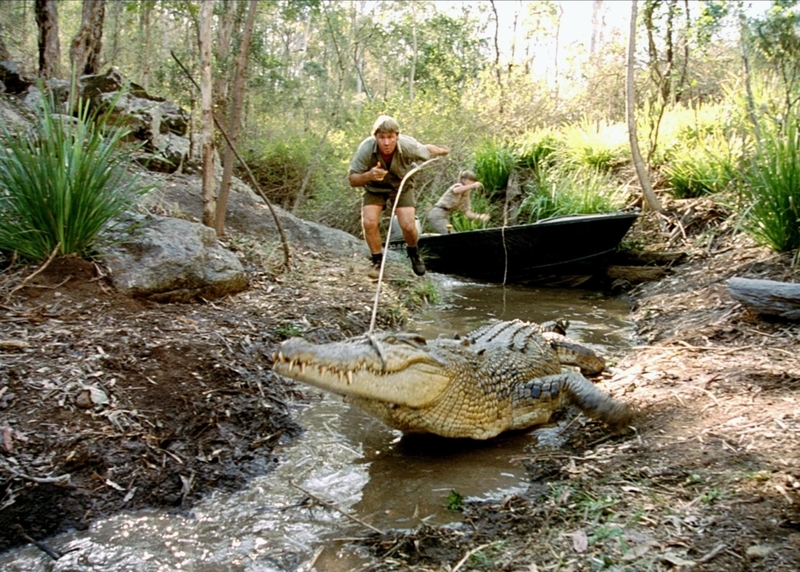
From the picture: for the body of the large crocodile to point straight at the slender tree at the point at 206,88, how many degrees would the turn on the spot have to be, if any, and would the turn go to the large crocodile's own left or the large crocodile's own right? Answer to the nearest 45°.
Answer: approximately 90° to the large crocodile's own right

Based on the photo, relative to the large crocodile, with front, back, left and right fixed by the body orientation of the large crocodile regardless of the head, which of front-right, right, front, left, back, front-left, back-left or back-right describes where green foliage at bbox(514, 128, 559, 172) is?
back-right

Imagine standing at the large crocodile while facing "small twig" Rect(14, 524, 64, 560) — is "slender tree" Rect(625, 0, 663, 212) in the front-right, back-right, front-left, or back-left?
back-right

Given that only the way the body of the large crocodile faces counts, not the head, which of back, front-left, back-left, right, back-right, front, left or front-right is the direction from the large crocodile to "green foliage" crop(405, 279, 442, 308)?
back-right

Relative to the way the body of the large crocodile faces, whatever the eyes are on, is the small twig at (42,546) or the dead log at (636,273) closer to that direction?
the small twig

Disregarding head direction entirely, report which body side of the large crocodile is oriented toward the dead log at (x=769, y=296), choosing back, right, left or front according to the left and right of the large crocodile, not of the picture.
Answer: back

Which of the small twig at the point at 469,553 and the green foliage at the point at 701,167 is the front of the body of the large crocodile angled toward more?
the small twig

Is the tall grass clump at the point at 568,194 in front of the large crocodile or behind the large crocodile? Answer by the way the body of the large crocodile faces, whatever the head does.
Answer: behind

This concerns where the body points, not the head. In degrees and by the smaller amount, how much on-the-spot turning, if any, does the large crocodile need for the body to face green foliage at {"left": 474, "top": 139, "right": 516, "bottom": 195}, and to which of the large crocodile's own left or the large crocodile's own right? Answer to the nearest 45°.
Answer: approximately 135° to the large crocodile's own right

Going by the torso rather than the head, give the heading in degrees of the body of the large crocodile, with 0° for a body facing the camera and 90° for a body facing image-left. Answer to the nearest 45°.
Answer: approximately 45°
